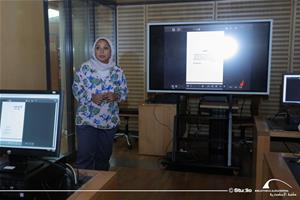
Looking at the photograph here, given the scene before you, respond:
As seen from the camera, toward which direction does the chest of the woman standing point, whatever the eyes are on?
toward the camera

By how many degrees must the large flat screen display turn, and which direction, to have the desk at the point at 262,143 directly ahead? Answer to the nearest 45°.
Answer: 0° — it already faces it

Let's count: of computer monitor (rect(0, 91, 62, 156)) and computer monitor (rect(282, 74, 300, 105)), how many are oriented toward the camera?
2

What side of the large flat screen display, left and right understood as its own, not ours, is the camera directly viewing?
front

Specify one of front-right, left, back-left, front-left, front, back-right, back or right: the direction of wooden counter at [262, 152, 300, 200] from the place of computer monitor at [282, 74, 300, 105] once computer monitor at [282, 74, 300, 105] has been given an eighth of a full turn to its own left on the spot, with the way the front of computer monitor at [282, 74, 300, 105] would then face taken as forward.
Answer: front-right

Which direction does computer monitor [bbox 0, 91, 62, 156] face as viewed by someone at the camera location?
facing the viewer

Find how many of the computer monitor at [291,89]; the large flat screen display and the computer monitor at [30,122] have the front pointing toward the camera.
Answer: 3

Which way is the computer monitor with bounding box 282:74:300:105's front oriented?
toward the camera

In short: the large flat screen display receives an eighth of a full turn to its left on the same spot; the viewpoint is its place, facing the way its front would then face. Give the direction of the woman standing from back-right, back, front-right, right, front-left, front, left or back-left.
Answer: right

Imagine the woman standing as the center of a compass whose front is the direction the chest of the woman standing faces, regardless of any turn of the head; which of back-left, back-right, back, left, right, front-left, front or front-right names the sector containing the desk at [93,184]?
front

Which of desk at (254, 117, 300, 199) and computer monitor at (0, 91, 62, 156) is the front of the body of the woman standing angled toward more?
the computer monitor

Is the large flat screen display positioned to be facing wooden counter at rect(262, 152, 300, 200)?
yes

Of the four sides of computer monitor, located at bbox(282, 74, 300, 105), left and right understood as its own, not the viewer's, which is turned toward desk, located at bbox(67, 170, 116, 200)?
front

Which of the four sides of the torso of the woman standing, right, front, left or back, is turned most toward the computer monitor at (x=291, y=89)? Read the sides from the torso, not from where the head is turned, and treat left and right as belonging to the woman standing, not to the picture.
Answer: left
